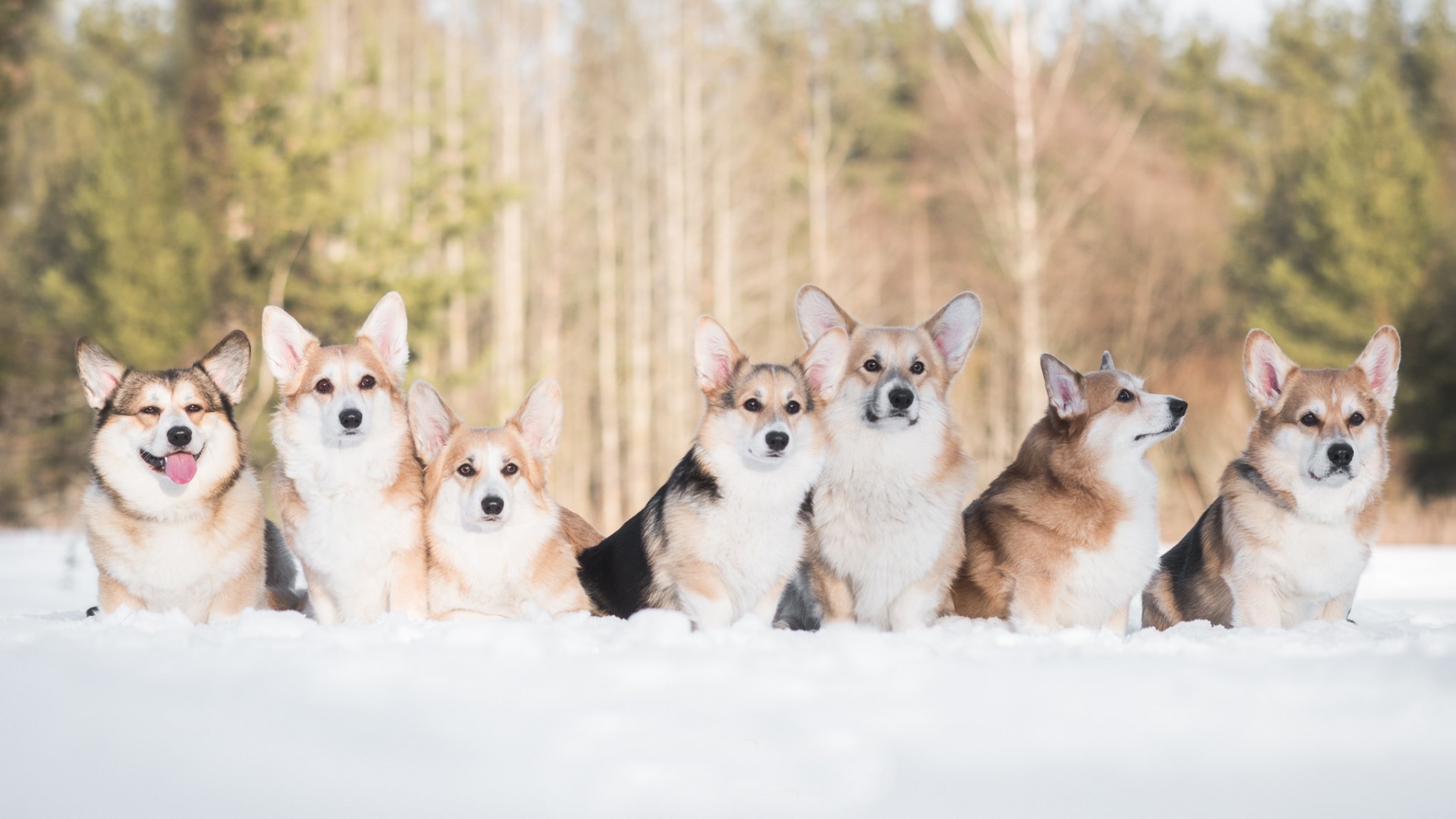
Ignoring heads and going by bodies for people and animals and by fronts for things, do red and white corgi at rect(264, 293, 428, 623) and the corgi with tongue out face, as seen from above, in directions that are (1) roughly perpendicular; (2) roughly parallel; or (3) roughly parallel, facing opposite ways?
roughly parallel

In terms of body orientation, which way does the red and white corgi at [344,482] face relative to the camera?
toward the camera

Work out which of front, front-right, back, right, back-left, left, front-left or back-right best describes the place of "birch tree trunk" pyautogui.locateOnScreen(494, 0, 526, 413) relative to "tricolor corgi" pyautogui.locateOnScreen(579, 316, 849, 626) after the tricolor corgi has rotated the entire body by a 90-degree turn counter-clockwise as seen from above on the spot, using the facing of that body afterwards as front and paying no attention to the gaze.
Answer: front-left

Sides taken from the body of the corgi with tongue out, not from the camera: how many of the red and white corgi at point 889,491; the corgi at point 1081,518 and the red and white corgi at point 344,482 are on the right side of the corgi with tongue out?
0

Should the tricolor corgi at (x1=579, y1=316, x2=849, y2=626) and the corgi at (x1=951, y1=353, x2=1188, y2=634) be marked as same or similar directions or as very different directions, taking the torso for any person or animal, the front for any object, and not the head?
same or similar directions

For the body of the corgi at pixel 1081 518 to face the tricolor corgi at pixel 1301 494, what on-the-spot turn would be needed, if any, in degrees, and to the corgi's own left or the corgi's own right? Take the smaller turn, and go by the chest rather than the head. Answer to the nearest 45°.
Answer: approximately 45° to the corgi's own left

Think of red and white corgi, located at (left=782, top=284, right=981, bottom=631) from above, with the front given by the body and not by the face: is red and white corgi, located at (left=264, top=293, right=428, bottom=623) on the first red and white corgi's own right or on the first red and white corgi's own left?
on the first red and white corgi's own right

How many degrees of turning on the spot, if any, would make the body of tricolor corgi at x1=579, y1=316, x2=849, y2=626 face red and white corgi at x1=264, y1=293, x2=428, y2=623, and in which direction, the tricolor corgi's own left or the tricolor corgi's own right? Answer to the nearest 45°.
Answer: approximately 135° to the tricolor corgi's own right

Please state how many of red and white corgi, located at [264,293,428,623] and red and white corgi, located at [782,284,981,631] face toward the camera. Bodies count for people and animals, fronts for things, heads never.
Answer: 2

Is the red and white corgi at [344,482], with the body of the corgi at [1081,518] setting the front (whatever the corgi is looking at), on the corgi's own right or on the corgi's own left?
on the corgi's own right

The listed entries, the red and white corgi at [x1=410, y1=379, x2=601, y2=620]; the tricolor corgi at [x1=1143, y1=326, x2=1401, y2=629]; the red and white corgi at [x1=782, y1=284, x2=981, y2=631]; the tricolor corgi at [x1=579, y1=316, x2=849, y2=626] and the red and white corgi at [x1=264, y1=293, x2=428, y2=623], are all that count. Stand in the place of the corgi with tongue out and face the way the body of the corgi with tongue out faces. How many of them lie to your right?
0

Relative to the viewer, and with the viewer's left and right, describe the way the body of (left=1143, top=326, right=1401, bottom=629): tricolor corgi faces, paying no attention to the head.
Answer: facing the viewer and to the right of the viewer

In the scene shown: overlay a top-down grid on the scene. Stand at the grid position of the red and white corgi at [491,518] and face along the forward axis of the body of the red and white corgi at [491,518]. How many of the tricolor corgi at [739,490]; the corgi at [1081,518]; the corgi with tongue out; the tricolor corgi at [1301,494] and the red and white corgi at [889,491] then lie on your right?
1

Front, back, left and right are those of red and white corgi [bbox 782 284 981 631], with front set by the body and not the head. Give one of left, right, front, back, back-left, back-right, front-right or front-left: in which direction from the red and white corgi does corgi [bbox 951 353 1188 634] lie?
left

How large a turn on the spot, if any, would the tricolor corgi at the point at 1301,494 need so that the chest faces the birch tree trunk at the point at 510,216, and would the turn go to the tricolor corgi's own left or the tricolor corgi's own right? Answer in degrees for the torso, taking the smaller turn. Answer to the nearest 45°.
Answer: approximately 180°

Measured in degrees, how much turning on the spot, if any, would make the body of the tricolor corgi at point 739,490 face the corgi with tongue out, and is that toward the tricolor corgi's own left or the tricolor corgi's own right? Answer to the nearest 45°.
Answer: approximately 135° to the tricolor corgi's own right

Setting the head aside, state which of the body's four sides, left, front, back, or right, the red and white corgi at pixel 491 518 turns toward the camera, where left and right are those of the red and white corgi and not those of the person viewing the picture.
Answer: front

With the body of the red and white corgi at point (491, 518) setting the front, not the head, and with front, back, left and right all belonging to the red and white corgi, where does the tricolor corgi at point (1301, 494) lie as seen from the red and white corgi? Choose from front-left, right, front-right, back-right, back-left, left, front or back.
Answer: left

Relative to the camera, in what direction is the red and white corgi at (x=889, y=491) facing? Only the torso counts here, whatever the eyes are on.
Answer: toward the camera

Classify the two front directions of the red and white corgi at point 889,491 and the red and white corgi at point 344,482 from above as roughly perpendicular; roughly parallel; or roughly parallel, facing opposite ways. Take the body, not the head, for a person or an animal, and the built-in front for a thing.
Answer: roughly parallel
